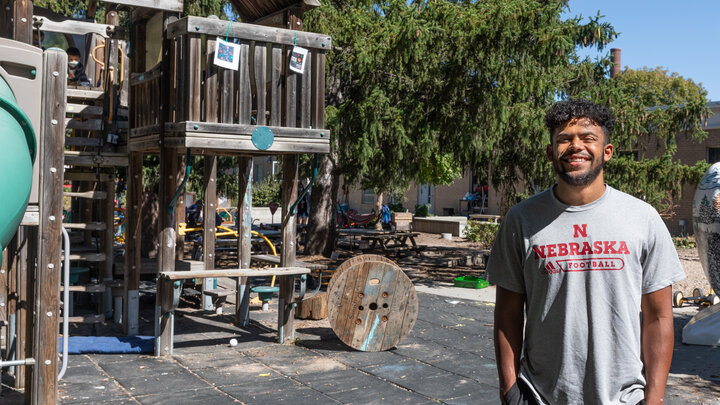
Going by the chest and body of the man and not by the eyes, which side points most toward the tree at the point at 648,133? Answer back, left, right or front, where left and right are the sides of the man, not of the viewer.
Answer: back

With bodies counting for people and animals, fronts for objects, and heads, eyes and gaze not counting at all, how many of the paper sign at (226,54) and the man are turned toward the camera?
2

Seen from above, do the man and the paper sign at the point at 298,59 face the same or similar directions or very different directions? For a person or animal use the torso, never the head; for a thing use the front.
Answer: same or similar directions

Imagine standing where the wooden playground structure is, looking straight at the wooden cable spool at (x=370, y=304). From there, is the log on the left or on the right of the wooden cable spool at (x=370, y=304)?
left

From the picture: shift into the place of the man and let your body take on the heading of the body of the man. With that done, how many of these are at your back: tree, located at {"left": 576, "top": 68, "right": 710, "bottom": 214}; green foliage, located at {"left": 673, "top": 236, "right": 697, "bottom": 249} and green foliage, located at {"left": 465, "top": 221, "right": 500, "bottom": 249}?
3

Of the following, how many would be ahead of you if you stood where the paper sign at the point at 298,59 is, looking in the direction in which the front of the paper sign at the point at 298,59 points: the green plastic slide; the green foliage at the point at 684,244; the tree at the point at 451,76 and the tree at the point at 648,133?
1

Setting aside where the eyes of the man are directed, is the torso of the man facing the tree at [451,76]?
no

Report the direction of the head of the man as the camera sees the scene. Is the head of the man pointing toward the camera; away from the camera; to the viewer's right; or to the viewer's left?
toward the camera

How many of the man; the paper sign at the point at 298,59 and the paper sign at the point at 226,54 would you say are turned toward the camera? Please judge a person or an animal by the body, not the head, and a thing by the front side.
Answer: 3

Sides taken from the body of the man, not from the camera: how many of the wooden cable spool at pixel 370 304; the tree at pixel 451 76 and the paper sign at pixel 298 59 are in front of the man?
0

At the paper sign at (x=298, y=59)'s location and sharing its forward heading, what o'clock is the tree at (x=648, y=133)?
The tree is roughly at 8 o'clock from the paper sign.

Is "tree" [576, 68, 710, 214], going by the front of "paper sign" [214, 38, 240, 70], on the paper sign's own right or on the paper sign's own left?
on the paper sign's own left

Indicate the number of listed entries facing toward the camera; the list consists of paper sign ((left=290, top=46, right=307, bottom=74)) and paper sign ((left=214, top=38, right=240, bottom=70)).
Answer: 2

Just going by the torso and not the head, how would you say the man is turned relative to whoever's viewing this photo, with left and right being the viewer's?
facing the viewer

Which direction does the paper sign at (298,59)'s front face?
toward the camera

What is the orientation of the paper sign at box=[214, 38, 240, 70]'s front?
toward the camera

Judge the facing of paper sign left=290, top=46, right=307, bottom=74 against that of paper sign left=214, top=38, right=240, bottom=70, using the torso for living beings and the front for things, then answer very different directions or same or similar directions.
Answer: same or similar directions
